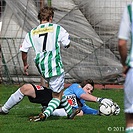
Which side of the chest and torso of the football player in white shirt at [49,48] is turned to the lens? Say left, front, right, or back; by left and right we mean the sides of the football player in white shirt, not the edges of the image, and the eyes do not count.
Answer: back

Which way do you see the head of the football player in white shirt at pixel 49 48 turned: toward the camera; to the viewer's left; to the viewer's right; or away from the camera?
away from the camera
